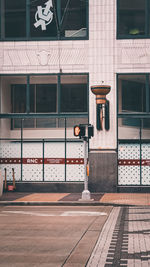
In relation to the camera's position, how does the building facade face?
facing the viewer
